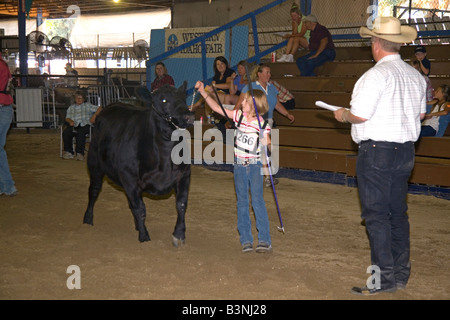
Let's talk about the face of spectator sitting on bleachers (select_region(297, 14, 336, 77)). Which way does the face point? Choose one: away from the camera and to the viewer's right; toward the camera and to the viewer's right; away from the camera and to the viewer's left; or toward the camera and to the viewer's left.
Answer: toward the camera and to the viewer's left

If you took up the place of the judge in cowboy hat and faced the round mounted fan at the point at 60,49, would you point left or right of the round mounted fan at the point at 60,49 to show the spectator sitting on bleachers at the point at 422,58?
right

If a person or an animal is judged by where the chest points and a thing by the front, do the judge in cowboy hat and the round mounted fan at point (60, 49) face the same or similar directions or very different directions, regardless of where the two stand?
very different directions

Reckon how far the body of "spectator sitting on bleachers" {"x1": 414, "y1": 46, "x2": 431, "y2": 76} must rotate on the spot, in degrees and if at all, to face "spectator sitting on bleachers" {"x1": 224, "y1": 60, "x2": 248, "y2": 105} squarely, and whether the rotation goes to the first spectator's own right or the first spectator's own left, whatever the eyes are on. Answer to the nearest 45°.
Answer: approximately 45° to the first spectator's own right

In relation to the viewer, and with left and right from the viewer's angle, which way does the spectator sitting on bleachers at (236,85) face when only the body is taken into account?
facing the viewer and to the left of the viewer

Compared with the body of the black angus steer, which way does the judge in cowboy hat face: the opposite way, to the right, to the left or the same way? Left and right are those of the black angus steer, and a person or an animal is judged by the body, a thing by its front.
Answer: the opposite way

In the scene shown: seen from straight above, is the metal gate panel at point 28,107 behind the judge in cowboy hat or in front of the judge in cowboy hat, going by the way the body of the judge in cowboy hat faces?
in front

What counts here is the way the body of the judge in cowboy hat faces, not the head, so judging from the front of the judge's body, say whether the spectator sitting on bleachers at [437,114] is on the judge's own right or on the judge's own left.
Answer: on the judge's own right

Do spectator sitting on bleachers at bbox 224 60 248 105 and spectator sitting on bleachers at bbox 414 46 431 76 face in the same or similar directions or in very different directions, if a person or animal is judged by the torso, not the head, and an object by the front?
same or similar directions

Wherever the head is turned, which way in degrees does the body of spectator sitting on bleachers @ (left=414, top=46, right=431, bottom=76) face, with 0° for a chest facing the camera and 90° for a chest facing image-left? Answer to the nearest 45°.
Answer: approximately 45°

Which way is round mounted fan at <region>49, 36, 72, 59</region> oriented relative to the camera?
toward the camera

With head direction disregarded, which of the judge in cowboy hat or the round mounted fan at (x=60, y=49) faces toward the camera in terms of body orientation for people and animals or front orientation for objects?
the round mounted fan

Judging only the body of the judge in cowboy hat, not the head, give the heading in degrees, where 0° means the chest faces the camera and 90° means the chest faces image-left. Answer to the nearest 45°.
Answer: approximately 135°

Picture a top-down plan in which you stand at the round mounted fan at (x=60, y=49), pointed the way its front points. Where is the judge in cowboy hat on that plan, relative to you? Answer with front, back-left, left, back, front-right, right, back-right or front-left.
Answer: front

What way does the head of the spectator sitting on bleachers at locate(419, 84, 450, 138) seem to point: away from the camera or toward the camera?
toward the camera
